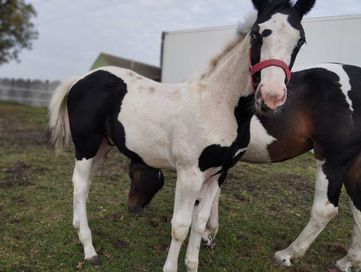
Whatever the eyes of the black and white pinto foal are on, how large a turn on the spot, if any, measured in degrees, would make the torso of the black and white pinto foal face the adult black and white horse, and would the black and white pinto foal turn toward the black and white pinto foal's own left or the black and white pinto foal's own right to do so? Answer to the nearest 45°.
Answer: approximately 90° to the black and white pinto foal's own left

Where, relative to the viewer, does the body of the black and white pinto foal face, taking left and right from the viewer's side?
facing the viewer and to the right of the viewer

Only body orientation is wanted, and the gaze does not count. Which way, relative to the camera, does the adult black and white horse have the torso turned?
to the viewer's left

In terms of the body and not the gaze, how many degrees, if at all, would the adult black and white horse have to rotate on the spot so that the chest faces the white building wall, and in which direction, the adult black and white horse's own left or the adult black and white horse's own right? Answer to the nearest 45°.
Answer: approximately 90° to the adult black and white horse's own right

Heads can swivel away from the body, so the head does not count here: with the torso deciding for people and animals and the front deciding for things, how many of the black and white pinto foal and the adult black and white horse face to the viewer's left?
1

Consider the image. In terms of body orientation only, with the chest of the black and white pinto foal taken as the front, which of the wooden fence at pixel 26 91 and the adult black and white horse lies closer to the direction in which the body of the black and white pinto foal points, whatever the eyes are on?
the adult black and white horse

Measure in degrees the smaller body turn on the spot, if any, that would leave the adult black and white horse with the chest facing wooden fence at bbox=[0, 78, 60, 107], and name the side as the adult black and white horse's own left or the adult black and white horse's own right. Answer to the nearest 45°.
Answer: approximately 45° to the adult black and white horse's own right
